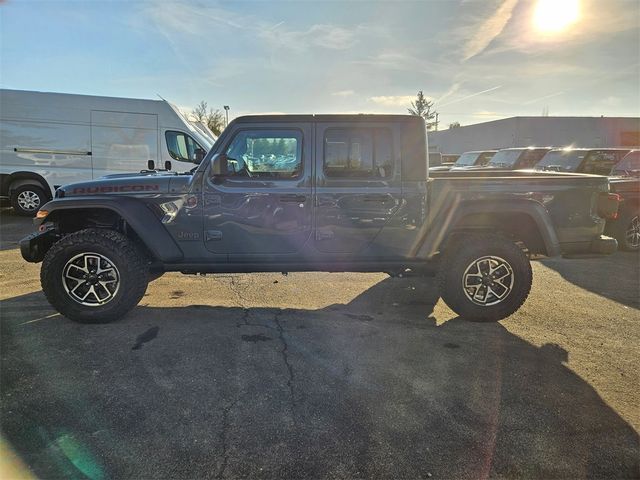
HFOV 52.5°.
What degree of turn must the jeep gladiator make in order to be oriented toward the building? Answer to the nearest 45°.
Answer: approximately 135° to its right

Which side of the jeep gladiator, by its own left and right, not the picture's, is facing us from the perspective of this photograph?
left

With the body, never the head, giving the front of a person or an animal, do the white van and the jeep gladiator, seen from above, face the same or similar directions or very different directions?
very different directions

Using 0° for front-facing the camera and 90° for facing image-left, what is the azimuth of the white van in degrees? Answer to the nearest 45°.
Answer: approximately 270°

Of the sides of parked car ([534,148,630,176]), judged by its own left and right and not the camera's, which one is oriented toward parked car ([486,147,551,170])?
right

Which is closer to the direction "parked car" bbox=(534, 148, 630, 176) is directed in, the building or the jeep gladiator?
the jeep gladiator

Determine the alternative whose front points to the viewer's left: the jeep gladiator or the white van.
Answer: the jeep gladiator

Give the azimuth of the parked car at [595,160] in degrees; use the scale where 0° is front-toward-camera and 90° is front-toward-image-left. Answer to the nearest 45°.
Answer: approximately 45°
